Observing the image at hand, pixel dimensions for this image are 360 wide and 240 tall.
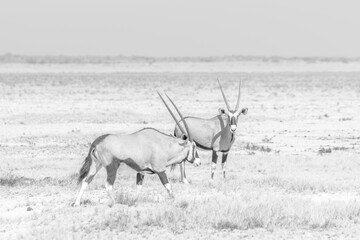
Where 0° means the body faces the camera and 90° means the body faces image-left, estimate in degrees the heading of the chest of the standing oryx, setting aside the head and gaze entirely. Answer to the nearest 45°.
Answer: approximately 315°
